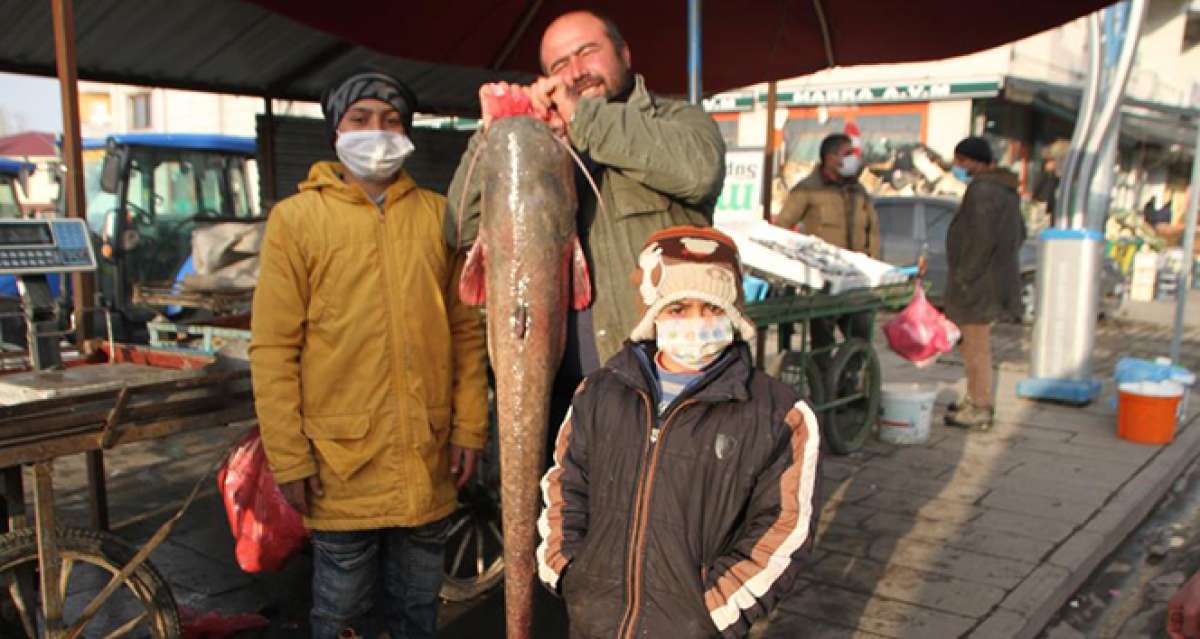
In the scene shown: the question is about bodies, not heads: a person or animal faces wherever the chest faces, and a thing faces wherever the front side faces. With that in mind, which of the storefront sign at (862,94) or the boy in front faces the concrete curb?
the storefront sign

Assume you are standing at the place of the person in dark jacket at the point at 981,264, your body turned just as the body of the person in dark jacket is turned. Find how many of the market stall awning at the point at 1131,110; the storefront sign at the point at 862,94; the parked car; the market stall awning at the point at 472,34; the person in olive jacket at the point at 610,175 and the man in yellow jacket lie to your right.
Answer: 3

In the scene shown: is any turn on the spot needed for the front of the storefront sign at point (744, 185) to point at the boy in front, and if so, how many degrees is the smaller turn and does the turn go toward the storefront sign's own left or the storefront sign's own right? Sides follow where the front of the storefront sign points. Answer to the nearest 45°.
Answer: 0° — it already faces them

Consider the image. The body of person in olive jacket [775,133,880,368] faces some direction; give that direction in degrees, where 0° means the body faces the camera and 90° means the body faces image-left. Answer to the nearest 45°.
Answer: approximately 315°

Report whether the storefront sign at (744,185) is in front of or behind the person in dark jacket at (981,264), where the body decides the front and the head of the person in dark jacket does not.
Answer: in front

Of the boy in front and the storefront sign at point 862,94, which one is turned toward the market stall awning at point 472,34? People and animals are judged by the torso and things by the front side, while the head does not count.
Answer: the storefront sign

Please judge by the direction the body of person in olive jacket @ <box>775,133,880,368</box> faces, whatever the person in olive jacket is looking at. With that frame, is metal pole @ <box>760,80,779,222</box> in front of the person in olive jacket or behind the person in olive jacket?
behind

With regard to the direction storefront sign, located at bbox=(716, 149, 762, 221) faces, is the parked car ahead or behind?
behind

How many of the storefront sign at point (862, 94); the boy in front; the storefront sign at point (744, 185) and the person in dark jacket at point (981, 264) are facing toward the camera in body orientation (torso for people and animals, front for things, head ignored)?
3

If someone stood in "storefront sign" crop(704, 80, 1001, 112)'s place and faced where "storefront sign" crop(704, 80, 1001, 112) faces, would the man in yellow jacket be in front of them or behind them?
in front

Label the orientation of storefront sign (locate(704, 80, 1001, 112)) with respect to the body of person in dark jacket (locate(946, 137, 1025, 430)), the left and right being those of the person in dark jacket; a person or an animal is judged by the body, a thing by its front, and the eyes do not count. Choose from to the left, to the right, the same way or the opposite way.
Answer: to the left
